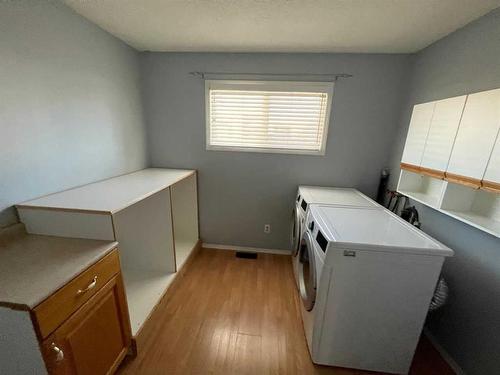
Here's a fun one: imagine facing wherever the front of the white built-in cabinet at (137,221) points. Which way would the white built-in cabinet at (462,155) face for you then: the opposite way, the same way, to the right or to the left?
the opposite way

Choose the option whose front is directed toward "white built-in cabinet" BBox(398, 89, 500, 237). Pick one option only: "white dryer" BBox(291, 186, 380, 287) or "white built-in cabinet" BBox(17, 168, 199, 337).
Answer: "white built-in cabinet" BBox(17, 168, 199, 337)

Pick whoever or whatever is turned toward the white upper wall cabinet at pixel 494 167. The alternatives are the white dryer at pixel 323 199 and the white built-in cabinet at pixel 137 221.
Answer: the white built-in cabinet

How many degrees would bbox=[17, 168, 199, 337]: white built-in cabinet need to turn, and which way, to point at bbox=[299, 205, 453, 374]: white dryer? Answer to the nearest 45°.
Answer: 0° — it already faces it

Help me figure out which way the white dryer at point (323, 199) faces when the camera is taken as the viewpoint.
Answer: facing to the left of the viewer

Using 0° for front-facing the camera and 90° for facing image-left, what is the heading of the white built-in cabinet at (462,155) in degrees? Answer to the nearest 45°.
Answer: approximately 45°

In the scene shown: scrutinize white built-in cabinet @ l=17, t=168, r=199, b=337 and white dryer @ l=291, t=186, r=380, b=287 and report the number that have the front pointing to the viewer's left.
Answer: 1

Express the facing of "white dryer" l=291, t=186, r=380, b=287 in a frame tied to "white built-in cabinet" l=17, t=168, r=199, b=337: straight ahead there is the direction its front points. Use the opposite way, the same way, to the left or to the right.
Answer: the opposite way

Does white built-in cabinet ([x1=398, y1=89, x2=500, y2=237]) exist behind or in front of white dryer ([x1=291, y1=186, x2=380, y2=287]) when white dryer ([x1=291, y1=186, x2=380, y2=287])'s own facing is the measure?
behind
